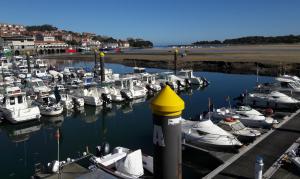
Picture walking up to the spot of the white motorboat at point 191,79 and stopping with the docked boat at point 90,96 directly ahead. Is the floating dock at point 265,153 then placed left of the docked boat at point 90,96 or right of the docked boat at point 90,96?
left

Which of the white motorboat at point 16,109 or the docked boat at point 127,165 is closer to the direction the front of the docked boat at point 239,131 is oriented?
the docked boat
